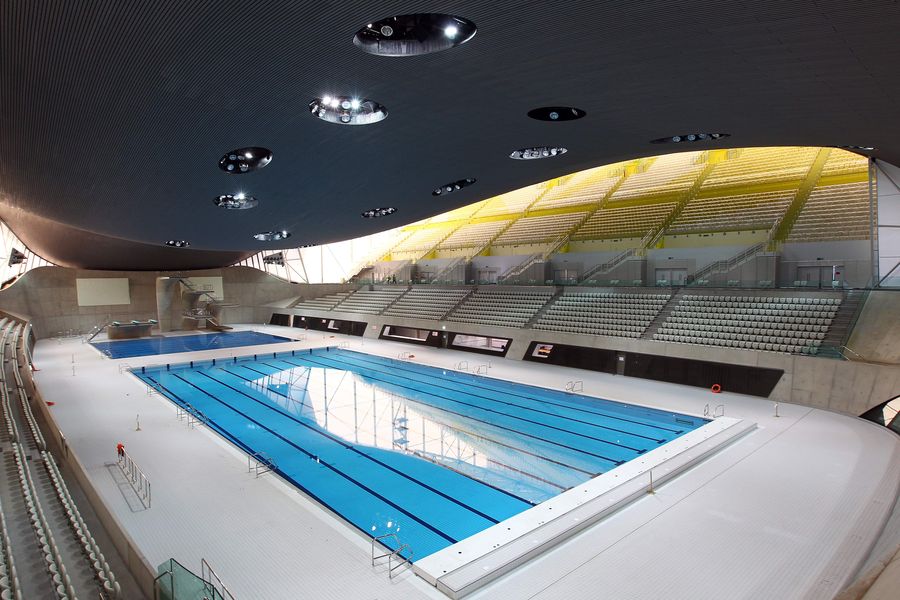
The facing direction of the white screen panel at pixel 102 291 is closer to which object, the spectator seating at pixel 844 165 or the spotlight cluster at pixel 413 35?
the spotlight cluster

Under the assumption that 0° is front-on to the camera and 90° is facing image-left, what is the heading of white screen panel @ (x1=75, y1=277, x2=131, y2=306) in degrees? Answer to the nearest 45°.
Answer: approximately 0°

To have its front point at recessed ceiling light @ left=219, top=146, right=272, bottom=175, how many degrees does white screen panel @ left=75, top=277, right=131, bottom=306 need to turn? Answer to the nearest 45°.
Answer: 0° — it already faces it

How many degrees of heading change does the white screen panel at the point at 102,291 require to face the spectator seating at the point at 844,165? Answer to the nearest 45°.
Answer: approximately 45° to its left

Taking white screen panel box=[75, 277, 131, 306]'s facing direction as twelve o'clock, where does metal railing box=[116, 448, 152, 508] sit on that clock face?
The metal railing is roughly at 12 o'clock from the white screen panel.

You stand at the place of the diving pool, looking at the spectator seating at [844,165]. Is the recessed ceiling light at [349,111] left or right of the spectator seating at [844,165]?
right

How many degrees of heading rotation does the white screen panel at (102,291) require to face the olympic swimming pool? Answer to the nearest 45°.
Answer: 0° — it already faces it
